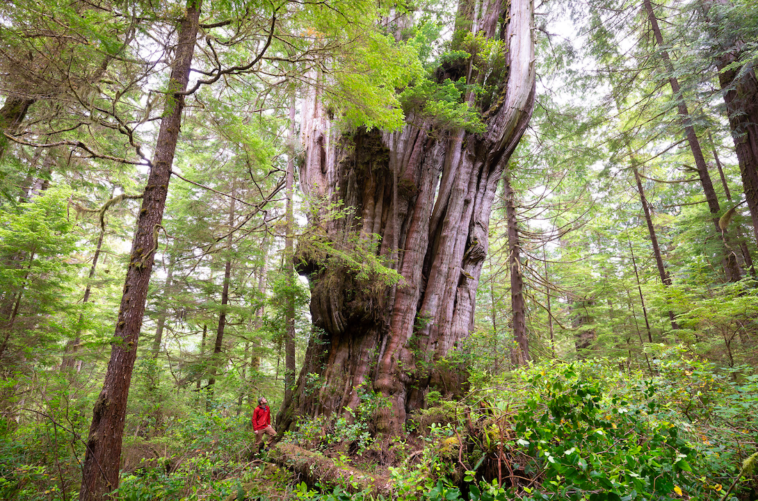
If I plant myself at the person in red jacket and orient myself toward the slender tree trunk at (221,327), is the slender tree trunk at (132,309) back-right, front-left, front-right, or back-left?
back-left

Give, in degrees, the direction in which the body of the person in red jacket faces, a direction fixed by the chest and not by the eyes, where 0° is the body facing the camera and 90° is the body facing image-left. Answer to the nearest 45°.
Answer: approximately 315°

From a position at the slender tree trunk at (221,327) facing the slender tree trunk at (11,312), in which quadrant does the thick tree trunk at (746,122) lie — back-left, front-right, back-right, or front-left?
back-left

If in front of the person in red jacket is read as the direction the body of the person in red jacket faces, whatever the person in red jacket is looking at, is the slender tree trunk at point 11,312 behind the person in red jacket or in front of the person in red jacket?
behind

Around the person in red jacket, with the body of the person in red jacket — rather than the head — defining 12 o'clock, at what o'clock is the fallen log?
The fallen log is roughly at 1 o'clock from the person in red jacket.

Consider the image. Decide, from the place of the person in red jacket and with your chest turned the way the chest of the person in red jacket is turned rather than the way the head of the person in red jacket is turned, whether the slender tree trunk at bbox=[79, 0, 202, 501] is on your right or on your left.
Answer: on your right
